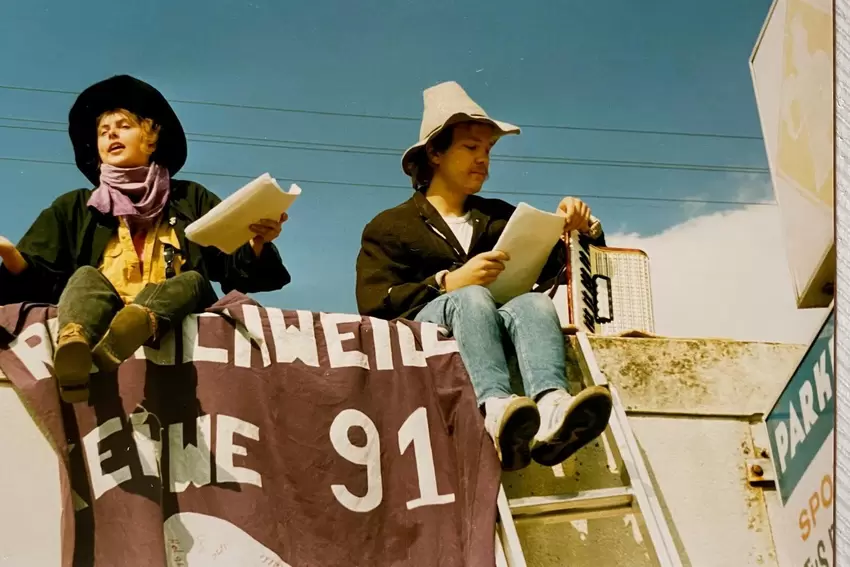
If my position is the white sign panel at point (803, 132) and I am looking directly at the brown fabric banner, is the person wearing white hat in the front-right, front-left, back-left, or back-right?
front-right

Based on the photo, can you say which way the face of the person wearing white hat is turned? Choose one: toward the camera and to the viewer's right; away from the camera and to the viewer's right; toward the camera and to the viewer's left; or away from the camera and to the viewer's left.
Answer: toward the camera and to the viewer's right

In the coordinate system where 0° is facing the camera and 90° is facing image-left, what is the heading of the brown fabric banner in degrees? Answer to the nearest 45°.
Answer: approximately 0°

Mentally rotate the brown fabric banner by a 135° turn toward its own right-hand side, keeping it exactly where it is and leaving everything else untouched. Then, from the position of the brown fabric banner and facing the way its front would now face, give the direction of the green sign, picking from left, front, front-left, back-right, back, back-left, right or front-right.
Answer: back-right

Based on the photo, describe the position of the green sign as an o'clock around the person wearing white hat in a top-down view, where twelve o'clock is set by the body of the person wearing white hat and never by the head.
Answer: The green sign is roughly at 11 o'clock from the person wearing white hat.

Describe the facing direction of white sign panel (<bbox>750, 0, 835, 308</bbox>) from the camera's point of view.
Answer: facing the viewer

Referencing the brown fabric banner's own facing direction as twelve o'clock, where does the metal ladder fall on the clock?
The metal ladder is roughly at 9 o'clock from the brown fabric banner.

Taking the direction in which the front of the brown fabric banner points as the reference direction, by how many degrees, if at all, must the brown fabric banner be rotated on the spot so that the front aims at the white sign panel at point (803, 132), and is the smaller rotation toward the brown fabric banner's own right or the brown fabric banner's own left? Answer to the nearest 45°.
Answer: approximately 45° to the brown fabric banner's own left

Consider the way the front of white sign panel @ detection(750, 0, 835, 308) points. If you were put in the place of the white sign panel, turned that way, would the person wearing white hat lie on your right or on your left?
on your right

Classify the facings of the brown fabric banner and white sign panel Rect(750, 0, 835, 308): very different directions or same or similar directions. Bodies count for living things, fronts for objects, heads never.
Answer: same or similar directions
